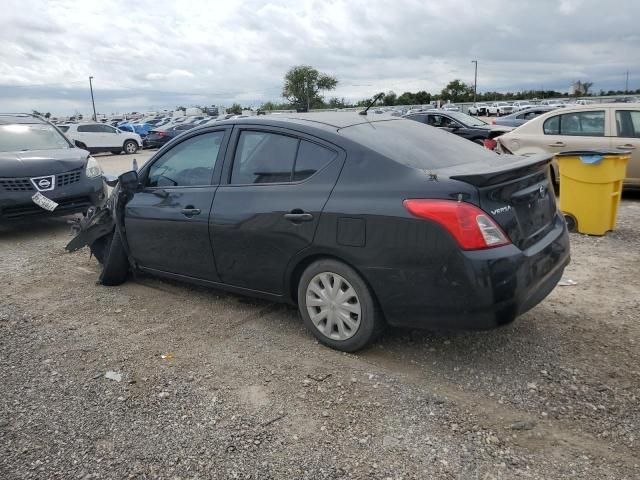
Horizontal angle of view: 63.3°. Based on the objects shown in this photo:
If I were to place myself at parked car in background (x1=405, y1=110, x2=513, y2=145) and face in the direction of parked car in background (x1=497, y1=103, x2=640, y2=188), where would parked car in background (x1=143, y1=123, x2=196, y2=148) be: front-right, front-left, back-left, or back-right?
back-right

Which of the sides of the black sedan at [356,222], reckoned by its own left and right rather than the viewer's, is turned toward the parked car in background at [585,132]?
right

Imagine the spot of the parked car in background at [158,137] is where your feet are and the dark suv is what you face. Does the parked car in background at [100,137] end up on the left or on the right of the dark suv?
right

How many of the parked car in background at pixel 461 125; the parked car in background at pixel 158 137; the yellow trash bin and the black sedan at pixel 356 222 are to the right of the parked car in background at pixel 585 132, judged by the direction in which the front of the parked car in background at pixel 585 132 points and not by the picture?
2

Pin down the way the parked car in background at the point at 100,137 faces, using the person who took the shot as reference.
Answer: facing to the right of the viewer

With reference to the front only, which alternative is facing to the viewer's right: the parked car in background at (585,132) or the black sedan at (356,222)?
the parked car in background

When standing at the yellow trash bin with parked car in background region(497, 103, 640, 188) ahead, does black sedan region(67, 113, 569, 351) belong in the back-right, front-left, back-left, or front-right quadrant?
back-left

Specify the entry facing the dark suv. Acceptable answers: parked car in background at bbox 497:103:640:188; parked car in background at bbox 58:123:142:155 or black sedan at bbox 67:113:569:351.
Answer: the black sedan

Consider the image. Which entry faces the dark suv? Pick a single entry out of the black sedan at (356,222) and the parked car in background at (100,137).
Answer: the black sedan

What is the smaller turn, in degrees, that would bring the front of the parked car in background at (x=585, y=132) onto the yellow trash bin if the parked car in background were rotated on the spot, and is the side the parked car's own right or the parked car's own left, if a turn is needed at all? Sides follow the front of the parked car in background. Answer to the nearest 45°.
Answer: approximately 90° to the parked car's own right

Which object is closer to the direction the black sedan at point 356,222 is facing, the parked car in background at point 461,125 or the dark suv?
the dark suv

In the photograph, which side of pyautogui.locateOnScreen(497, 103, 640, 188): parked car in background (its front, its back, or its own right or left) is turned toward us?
right

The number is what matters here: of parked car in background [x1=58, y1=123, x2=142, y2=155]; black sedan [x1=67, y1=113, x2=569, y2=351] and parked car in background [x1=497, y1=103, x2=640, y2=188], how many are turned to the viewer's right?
2

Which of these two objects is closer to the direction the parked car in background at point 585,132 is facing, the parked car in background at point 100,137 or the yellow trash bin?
the yellow trash bin

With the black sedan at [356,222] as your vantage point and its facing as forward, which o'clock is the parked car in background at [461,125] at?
The parked car in background is roughly at 2 o'clock from the black sedan.

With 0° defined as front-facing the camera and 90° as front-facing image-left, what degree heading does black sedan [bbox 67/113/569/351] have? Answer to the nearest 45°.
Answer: approximately 135°

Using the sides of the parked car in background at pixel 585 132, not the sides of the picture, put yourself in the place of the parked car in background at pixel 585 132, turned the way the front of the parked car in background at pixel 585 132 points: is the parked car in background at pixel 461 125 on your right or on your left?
on your left

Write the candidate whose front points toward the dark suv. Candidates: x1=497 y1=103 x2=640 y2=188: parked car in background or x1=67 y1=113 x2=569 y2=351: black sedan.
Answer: the black sedan
